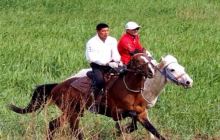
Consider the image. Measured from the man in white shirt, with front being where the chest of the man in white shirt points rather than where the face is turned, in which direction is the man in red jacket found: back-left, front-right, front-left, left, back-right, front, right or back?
left

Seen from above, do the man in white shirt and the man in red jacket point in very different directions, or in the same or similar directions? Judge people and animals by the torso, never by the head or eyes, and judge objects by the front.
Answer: same or similar directions

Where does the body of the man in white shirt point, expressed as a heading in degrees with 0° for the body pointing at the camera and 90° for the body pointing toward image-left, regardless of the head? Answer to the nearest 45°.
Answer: approximately 315°

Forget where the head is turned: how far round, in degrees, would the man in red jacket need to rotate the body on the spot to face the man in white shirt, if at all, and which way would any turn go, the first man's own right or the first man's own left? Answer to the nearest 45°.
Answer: approximately 90° to the first man's own right

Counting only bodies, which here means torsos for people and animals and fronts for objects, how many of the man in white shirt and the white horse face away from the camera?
0

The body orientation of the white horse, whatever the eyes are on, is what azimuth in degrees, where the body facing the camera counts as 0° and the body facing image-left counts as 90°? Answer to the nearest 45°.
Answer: approximately 270°

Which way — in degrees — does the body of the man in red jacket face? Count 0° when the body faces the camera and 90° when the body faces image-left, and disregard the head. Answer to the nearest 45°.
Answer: approximately 315°
